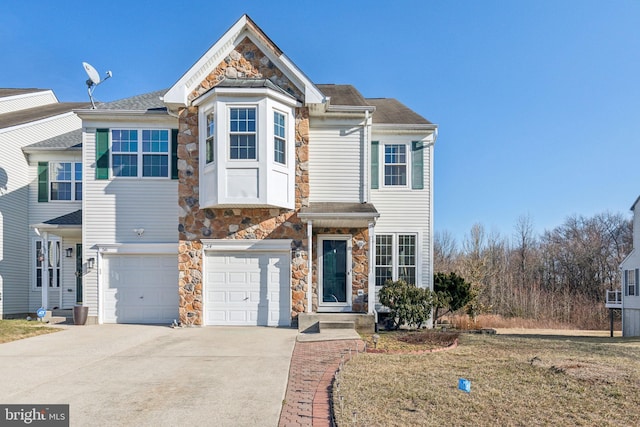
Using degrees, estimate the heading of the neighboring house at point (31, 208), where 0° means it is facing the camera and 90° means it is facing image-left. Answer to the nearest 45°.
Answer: approximately 0°
